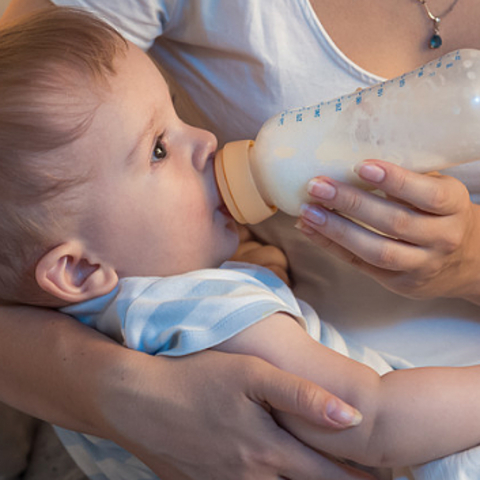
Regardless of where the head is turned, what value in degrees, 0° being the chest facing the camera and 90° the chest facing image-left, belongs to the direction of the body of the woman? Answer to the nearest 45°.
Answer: approximately 0°
